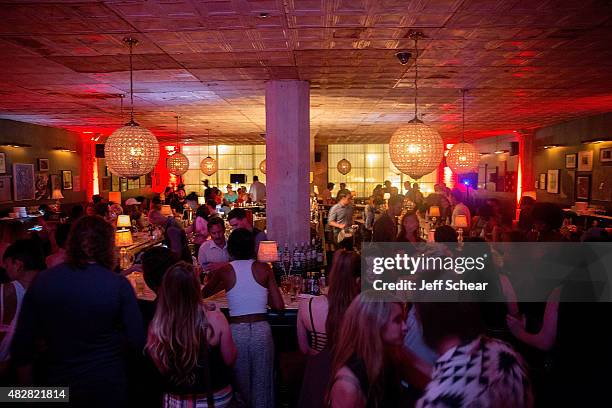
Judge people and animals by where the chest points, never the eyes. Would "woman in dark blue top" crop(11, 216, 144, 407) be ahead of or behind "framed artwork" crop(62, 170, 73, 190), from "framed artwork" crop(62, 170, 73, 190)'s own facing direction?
ahead

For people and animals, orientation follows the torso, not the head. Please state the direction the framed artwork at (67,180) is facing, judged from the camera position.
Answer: facing the viewer and to the right of the viewer

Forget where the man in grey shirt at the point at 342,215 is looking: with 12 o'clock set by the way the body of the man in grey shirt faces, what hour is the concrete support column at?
The concrete support column is roughly at 2 o'clock from the man in grey shirt.

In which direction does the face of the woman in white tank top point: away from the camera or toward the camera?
away from the camera

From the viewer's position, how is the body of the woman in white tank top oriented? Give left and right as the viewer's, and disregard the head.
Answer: facing away from the viewer

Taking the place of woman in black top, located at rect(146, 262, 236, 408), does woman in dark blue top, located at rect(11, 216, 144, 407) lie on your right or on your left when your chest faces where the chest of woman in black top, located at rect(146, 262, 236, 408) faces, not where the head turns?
on your left

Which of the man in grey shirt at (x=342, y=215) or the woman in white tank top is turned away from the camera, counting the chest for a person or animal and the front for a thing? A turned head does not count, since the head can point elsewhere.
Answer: the woman in white tank top

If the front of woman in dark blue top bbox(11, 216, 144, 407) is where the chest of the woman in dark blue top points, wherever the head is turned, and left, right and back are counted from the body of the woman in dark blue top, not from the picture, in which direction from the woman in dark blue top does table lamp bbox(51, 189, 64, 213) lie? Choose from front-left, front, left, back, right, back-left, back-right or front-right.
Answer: front

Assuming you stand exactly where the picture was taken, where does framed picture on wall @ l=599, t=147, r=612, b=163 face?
facing the viewer and to the left of the viewer

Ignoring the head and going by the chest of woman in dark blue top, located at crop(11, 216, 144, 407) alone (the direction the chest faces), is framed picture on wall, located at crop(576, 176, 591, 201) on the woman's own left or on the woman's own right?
on the woman's own right

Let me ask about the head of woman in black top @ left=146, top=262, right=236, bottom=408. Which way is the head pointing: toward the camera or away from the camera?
away from the camera

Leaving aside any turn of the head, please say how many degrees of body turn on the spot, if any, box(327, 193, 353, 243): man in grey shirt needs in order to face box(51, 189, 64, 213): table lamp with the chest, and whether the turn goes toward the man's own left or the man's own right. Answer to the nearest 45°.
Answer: approximately 135° to the man's own right

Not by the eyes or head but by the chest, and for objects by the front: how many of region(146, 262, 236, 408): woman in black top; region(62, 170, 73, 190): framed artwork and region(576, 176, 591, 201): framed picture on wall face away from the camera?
1

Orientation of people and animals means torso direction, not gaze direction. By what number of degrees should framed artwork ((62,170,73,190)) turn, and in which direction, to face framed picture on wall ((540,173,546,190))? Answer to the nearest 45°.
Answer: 0° — it already faces it

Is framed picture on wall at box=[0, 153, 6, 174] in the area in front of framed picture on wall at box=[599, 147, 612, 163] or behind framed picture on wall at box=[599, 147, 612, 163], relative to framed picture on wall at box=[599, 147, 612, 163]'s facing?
in front
